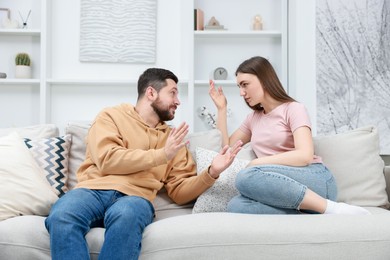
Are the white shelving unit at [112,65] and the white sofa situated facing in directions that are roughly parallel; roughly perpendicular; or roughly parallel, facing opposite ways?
roughly parallel

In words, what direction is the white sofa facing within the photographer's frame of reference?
facing the viewer

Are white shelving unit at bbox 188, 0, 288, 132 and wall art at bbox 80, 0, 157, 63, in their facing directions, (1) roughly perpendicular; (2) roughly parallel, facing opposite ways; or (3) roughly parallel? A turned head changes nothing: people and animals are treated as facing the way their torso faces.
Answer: roughly parallel

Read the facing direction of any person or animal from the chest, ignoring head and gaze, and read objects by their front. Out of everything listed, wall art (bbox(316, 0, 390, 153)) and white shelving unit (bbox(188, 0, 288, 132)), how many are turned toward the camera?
2

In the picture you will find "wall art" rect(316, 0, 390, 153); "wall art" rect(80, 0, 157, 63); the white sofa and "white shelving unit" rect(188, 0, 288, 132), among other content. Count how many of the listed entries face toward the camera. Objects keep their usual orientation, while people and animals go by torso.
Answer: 4

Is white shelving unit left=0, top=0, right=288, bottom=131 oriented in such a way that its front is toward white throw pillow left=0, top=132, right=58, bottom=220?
yes

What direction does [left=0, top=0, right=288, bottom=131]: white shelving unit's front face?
toward the camera

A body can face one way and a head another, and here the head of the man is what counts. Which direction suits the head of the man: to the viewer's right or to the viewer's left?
to the viewer's right

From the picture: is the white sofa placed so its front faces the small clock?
no

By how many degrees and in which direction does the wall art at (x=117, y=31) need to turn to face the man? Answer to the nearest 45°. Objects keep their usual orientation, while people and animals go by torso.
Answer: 0° — it already faces them

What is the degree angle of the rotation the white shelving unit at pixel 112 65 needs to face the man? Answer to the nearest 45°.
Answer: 0° — it already faces them

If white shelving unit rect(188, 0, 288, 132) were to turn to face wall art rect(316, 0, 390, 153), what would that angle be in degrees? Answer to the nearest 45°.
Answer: approximately 45° to its left

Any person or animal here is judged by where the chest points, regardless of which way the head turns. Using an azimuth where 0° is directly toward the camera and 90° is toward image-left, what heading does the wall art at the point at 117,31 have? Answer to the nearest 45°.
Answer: approximately 0°

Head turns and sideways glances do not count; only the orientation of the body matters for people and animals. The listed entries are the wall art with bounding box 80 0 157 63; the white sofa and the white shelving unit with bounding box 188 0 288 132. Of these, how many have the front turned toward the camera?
3

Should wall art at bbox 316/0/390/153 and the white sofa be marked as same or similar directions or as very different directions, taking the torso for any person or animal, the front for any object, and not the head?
same or similar directions

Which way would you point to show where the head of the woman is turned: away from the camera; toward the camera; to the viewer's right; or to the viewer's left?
to the viewer's left
